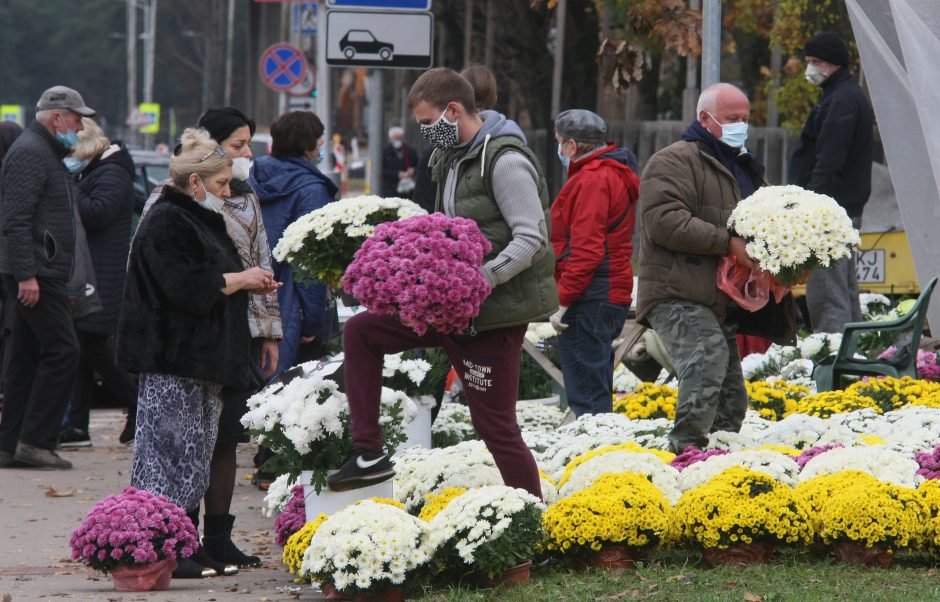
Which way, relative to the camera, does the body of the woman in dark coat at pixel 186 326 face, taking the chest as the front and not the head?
to the viewer's right

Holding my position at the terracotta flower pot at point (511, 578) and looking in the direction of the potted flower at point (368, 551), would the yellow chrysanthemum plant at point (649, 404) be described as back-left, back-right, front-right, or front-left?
back-right

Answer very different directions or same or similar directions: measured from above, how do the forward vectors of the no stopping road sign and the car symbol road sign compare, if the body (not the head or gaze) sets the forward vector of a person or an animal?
same or similar directions

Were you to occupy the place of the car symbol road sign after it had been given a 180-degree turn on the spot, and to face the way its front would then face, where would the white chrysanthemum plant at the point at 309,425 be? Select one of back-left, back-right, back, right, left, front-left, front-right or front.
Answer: back

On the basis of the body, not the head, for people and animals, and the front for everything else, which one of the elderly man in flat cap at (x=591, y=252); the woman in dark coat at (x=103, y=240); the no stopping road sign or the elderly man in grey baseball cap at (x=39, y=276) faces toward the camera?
the no stopping road sign

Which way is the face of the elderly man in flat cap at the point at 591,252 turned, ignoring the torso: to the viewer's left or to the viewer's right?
to the viewer's left

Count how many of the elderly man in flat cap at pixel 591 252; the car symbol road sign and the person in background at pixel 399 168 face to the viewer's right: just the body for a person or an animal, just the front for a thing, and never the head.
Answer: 0

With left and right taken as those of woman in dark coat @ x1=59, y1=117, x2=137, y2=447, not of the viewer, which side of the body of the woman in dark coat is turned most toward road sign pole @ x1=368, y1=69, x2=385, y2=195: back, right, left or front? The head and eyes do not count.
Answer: back

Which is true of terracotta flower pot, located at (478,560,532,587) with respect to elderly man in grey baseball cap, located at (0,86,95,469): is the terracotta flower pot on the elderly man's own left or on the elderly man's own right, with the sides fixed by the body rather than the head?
on the elderly man's own right

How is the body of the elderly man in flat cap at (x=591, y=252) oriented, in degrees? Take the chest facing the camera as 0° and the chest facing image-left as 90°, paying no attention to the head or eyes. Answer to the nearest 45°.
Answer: approximately 135°

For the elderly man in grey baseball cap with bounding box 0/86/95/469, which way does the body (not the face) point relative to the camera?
to the viewer's right

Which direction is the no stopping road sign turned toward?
toward the camera

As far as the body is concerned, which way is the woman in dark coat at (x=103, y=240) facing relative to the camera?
to the viewer's left

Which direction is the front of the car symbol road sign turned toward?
toward the camera

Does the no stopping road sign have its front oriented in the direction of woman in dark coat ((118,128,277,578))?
yes

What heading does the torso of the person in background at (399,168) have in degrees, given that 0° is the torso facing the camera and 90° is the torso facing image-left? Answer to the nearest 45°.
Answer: approximately 0°
